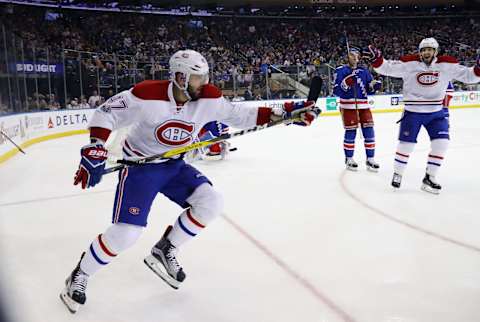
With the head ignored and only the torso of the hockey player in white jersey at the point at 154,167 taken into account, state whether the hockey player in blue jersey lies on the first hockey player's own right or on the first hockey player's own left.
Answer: on the first hockey player's own left

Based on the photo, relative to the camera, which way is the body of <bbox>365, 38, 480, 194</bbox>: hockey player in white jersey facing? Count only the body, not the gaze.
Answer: toward the camera

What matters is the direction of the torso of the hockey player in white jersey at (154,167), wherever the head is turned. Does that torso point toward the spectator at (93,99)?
no

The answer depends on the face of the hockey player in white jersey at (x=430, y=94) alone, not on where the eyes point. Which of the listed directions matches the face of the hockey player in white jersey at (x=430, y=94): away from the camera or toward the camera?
toward the camera

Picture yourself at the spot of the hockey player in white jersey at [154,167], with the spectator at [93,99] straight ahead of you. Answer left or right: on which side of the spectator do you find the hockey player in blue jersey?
right

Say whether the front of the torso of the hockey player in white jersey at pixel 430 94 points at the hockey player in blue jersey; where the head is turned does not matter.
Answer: no

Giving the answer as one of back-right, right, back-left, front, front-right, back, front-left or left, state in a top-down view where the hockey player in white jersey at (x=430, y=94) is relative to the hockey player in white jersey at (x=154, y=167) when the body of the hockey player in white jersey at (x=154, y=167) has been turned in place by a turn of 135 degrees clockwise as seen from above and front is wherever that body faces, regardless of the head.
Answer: back-right
